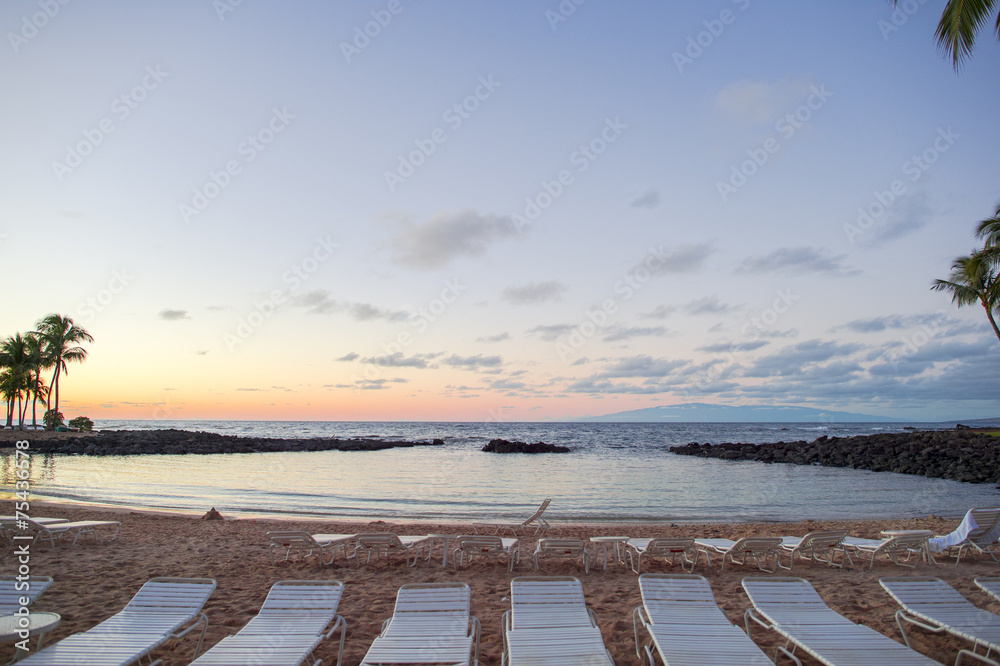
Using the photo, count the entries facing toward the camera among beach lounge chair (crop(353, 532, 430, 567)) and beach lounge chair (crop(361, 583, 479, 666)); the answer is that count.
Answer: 1

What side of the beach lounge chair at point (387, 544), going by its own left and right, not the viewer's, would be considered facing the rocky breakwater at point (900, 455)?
front

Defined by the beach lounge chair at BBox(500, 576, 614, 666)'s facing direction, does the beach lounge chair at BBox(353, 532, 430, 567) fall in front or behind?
behind

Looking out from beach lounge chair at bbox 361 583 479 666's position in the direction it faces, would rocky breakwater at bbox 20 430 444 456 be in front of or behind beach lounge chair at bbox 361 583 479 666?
behind

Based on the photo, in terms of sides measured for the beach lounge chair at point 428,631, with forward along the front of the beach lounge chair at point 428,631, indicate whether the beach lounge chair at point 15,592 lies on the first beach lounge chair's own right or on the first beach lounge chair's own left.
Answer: on the first beach lounge chair's own right

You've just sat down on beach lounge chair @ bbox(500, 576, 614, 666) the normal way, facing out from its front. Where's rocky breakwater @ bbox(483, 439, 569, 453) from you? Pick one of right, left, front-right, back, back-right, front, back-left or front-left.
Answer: back

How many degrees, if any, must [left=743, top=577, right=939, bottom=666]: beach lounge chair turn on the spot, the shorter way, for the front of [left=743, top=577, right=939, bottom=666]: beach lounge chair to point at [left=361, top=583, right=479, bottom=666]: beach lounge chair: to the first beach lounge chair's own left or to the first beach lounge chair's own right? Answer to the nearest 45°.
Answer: approximately 90° to the first beach lounge chair's own right

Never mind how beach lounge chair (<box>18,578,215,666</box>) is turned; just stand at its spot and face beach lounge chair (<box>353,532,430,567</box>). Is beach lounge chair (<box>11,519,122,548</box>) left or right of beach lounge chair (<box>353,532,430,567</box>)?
left

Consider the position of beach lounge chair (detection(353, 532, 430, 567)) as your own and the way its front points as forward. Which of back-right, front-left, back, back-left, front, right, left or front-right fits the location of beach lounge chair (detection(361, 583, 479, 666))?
back-right

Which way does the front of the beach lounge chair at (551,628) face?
toward the camera

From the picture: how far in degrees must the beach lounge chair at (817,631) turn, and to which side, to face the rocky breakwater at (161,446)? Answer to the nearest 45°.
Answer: approximately 180°

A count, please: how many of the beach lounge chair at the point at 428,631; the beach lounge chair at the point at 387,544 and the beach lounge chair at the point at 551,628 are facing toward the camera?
2

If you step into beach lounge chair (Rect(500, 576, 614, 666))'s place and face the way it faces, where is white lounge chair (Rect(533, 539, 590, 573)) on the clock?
The white lounge chair is roughly at 6 o'clock from the beach lounge chair.
